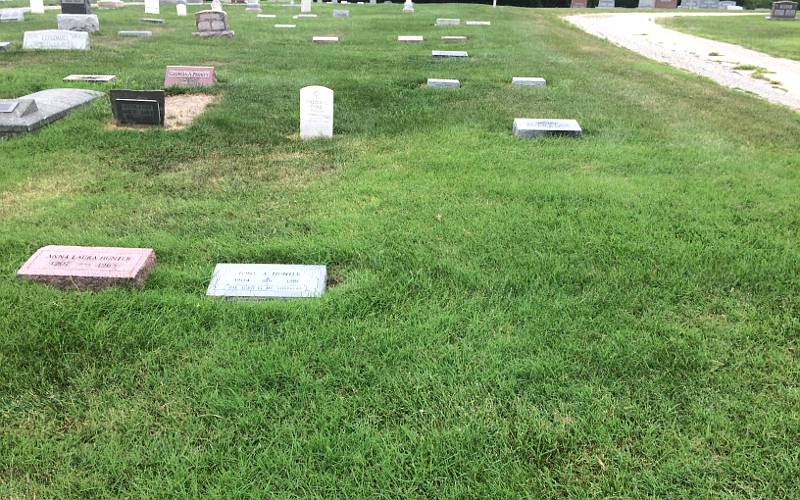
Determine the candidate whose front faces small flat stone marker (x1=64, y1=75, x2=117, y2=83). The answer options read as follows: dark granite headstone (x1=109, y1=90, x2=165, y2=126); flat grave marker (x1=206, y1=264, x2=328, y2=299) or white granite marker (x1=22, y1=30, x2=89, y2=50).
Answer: the white granite marker

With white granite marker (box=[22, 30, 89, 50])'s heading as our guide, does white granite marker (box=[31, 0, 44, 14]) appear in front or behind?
behind

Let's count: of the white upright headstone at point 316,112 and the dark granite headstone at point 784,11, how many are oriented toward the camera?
2

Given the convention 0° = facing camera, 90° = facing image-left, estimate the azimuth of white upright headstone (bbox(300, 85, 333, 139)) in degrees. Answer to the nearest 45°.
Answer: approximately 0°

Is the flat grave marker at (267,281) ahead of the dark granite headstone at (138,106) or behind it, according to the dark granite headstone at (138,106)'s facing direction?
ahead

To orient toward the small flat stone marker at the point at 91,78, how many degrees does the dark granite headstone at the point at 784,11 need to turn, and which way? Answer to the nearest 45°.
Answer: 0° — it already faces it

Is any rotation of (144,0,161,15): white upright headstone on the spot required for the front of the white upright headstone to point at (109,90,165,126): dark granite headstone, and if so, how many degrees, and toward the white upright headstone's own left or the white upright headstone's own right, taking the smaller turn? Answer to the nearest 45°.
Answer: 0° — it already faces it
